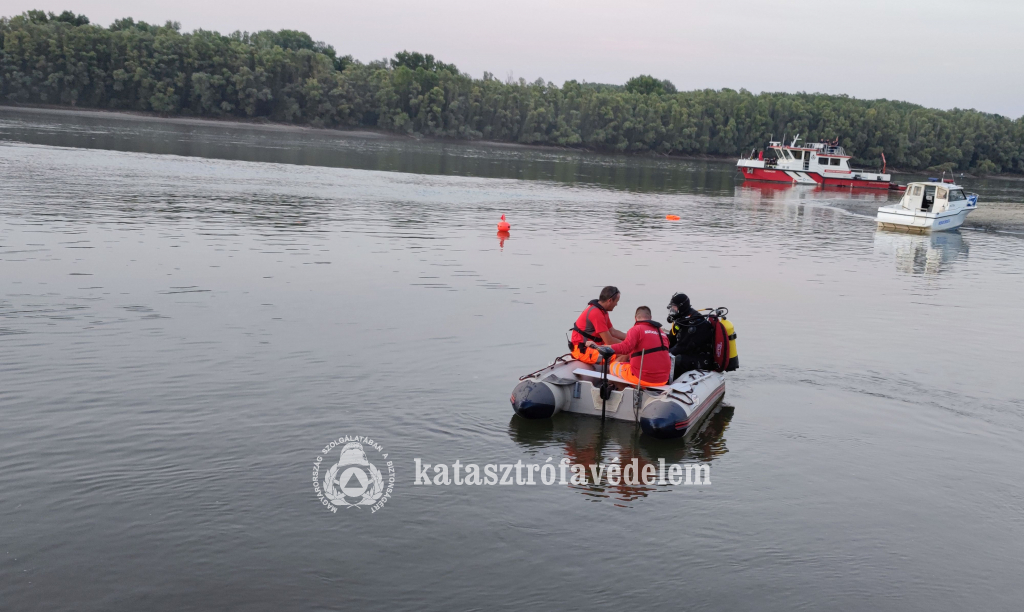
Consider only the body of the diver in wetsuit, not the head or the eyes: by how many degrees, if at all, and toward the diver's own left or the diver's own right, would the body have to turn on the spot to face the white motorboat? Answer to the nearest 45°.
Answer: approximately 90° to the diver's own right

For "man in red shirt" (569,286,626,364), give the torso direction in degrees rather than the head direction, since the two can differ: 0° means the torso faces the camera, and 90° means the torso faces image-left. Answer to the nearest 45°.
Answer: approximately 270°

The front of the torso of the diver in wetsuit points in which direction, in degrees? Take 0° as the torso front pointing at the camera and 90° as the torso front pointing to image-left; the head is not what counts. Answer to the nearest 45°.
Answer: approximately 90°

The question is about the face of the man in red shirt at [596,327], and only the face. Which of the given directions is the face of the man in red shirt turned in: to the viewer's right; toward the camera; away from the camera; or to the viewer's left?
to the viewer's right

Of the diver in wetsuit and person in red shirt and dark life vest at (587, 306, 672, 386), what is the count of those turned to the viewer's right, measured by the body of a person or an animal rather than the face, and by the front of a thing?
0

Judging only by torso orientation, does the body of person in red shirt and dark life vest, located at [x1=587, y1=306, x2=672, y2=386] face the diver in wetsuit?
no

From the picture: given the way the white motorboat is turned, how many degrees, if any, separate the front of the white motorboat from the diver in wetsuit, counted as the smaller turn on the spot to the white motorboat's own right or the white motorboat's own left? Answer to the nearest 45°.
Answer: approximately 135° to the white motorboat's own right

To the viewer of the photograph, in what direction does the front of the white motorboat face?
facing away from the viewer and to the right of the viewer

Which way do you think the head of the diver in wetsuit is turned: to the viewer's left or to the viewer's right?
to the viewer's left

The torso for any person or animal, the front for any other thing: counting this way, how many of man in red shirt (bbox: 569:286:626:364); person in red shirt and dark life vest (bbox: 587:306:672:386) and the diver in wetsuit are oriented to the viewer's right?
1

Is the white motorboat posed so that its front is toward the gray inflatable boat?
no

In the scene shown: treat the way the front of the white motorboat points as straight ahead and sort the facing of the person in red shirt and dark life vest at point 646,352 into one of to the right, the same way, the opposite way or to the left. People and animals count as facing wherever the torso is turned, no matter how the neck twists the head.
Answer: to the left

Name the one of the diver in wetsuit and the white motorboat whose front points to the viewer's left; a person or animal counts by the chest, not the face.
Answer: the diver in wetsuit

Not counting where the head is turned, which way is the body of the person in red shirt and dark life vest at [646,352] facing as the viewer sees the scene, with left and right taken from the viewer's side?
facing away from the viewer and to the left of the viewer

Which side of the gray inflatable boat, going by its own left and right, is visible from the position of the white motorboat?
front

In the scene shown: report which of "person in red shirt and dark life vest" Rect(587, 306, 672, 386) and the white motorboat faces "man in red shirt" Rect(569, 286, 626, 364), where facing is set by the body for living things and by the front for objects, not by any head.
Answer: the person in red shirt and dark life vest
